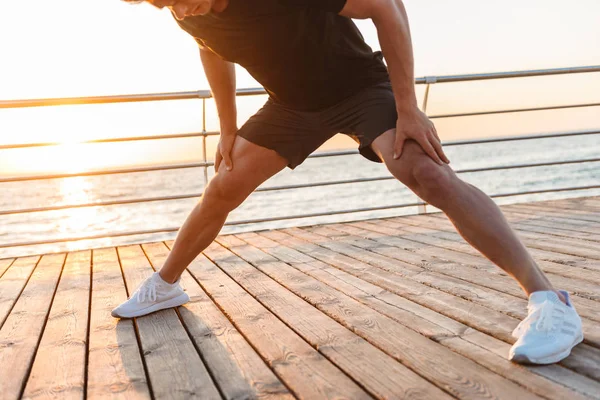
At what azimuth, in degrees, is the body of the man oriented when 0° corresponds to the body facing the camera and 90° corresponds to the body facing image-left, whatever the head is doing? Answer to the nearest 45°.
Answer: approximately 45°
